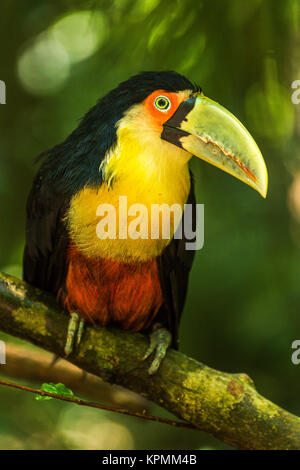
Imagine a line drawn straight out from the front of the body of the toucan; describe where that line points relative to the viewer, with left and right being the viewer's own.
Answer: facing the viewer and to the right of the viewer
